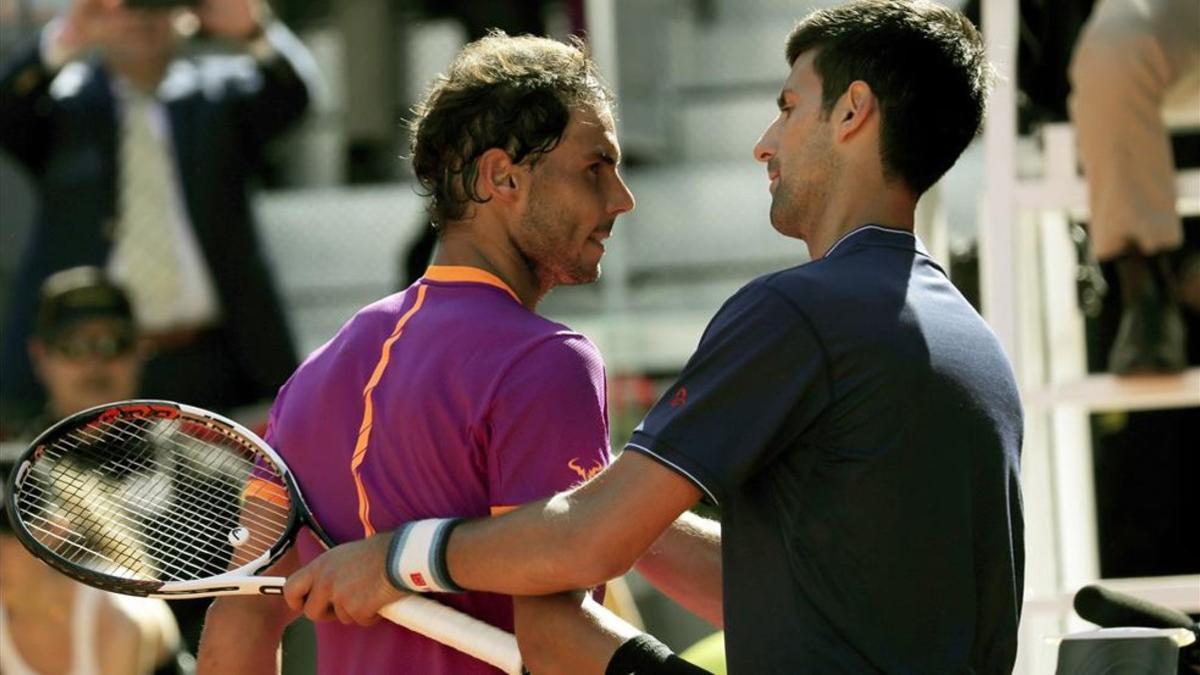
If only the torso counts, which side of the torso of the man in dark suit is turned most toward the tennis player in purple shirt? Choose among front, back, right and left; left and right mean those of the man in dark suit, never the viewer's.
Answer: front

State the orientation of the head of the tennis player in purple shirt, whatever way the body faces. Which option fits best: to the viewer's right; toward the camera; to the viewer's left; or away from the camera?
to the viewer's right

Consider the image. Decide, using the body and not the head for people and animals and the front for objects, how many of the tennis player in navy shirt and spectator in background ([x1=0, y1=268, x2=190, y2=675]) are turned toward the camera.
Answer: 1

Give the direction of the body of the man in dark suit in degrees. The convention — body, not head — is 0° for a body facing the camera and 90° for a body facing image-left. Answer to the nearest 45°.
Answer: approximately 0°

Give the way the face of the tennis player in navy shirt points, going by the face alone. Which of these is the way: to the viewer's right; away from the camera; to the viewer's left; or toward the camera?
to the viewer's left

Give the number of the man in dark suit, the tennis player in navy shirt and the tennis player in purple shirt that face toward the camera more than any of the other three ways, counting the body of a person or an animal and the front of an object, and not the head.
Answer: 1

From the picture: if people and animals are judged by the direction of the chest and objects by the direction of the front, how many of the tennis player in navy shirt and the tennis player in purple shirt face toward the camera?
0

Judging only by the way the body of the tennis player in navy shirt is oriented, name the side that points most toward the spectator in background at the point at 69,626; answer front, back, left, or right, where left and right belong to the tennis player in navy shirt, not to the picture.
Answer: front

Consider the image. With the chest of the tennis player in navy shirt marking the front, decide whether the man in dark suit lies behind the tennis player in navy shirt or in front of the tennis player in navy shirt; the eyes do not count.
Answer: in front

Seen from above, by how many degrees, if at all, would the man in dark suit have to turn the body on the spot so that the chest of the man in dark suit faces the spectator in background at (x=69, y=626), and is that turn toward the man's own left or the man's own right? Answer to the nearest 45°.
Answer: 0° — they already face them

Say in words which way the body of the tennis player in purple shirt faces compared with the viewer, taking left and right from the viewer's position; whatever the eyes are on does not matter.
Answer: facing away from the viewer and to the right of the viewer

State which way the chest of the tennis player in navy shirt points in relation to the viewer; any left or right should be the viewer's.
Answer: facing away from the viewer and to the left of the viewer

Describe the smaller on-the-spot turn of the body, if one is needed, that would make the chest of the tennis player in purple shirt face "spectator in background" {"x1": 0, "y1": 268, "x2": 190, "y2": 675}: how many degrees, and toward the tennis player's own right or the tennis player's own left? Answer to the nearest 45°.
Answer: approximately 90° to the tennis player's own left
